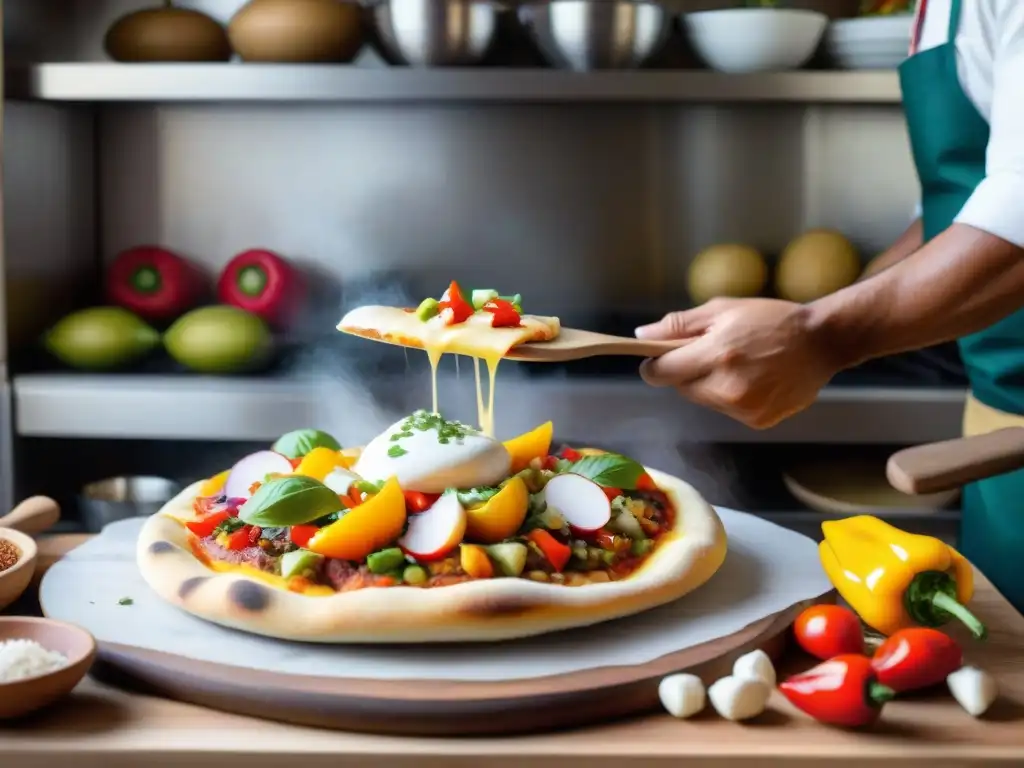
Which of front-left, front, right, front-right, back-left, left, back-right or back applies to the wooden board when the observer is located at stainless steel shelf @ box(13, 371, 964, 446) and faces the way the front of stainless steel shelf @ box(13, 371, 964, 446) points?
front

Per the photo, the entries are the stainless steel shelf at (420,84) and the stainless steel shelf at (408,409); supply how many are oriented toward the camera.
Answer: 2

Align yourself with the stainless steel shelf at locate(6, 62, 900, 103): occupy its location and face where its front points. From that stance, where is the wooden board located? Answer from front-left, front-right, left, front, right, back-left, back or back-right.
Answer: front

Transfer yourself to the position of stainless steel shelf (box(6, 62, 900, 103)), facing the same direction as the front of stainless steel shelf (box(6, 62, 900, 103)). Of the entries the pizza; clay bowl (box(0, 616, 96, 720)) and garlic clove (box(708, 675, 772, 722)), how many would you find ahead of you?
3

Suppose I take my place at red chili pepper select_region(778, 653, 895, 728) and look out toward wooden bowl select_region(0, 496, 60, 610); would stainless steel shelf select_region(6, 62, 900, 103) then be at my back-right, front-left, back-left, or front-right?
front-right

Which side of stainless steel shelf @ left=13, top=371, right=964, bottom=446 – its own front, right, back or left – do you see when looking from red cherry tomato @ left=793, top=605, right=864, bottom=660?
front

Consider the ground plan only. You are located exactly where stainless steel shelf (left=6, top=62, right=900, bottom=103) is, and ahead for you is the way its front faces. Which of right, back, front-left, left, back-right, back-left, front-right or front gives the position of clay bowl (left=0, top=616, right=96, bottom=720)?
front

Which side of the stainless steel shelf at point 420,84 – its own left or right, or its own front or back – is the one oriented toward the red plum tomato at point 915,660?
front

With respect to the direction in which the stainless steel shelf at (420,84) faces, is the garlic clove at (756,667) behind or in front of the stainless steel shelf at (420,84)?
in front

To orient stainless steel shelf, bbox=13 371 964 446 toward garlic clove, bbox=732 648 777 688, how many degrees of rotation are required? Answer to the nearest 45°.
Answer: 0° — it already faces it

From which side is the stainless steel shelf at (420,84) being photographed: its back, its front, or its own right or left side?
front
